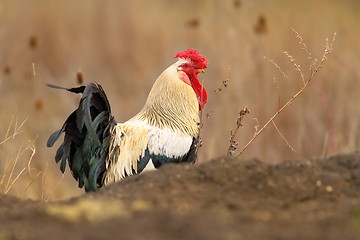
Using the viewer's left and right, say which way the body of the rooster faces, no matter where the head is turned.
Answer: facing to the right of the viewer

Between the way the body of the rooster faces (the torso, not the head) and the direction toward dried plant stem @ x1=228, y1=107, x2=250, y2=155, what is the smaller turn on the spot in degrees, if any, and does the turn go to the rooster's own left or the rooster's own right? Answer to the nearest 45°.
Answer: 0° — it already faces it
